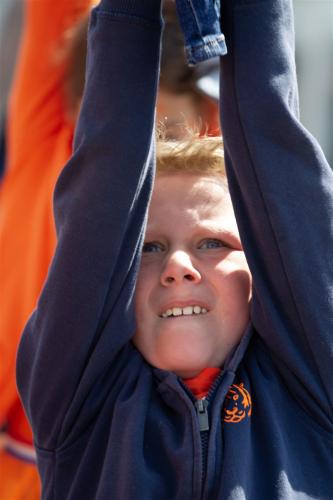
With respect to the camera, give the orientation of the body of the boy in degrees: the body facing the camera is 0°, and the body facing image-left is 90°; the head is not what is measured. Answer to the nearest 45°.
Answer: approximately 0°
